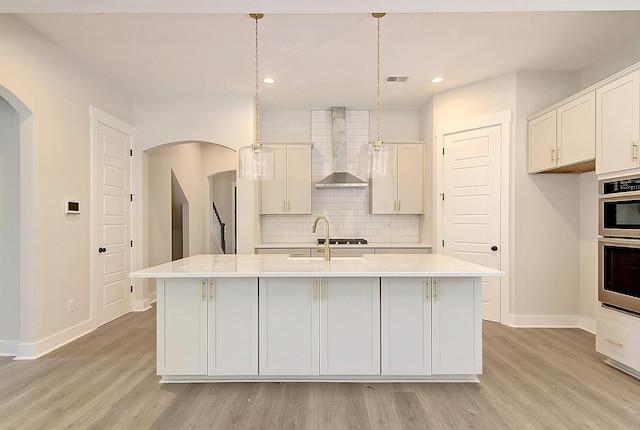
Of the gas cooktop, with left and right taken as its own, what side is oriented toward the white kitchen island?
front

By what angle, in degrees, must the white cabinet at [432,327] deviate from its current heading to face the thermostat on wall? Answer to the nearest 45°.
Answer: approximately 90° to its right

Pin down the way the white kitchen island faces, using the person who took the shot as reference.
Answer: facing the viewer

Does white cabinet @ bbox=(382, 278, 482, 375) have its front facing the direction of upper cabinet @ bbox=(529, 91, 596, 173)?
no

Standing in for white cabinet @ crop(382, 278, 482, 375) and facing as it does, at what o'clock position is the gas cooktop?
The gas cooktop is roughly at 5 o'clock from the white cabinet.

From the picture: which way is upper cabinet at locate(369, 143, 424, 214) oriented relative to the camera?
toward the camera

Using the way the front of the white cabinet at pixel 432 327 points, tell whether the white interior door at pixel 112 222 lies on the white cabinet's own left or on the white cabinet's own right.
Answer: on the white cabinet's own right

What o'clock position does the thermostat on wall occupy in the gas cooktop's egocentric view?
The thermostat on wall is roughly at 2 o'clock from the gas cooktop.

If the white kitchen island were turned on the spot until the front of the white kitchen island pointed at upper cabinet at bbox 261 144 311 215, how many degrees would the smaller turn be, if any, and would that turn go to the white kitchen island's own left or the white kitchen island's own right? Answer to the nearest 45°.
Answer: approximately 180°

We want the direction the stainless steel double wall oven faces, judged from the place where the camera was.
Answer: facing the viewer and to the left of the viewer

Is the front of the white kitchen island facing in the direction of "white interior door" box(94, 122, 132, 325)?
no

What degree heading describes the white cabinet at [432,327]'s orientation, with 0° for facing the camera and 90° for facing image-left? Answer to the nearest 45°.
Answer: approximately 0°

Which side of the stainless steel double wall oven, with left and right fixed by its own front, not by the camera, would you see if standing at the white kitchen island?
front

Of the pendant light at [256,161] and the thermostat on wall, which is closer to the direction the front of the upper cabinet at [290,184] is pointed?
the pendant light

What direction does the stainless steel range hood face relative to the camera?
toward the camera

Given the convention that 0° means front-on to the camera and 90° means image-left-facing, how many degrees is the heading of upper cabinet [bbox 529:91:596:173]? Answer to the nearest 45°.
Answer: approximately 45°
